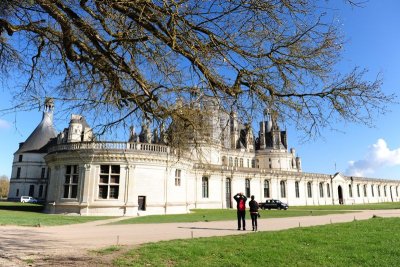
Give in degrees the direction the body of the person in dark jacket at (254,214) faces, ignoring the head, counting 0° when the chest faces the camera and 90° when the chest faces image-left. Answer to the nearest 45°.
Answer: approximately 180°
